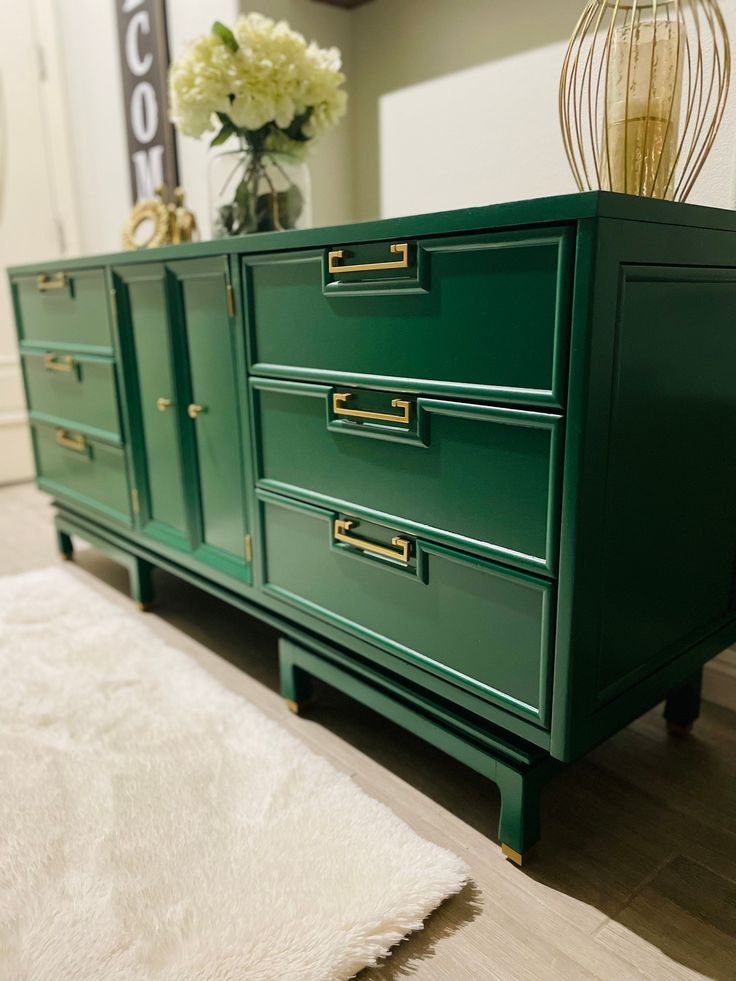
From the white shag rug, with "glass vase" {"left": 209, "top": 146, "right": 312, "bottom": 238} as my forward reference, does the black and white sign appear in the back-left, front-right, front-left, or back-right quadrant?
front-left

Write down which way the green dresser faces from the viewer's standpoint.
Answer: facing the viewer and to the left of the viewer
